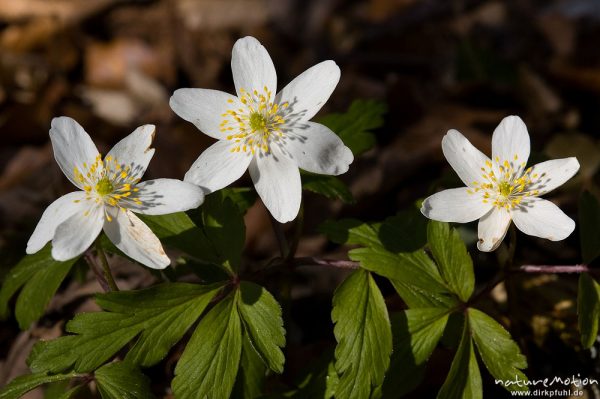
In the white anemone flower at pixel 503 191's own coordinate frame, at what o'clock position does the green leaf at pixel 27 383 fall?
The green leaf is roughly at 2 o'clock from the white anemone flower.

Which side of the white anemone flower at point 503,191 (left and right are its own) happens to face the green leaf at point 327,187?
right

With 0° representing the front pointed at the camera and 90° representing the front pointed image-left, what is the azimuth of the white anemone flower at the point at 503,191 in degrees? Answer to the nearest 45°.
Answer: approximately 0°

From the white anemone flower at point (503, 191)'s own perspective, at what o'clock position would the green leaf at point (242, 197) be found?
The green leaf is roughly at 3 o'clock from the white anemone flower.
